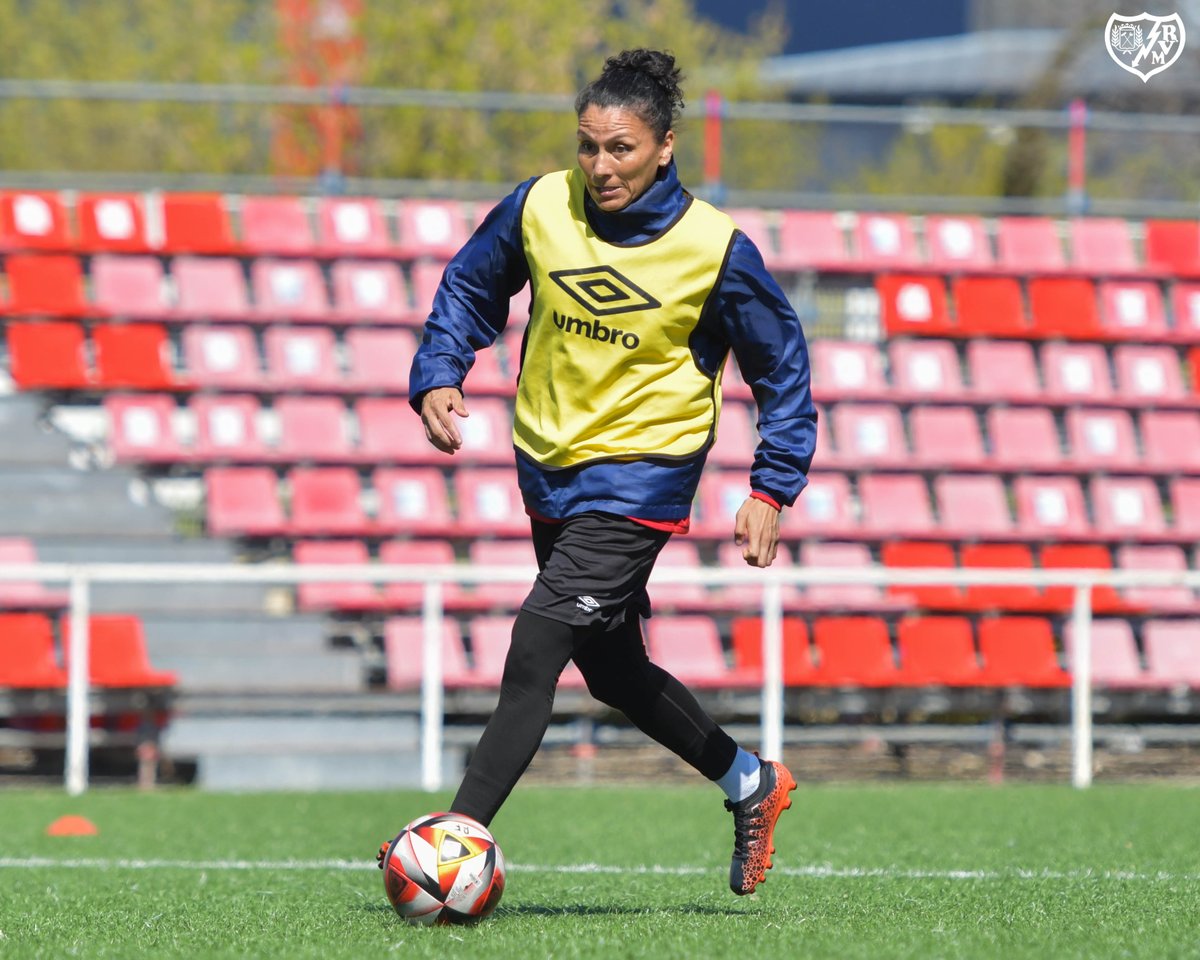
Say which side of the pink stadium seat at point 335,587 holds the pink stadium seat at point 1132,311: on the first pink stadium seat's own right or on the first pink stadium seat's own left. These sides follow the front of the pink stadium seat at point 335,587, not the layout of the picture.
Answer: on the first pink stadium seat's own left

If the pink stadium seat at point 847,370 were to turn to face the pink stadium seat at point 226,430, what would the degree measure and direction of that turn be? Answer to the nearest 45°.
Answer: approximately 90° to its right

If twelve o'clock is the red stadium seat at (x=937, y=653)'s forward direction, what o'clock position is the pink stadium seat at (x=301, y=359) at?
The pink stadium seat is roughly at 3 o'clock from the red stadium seat.

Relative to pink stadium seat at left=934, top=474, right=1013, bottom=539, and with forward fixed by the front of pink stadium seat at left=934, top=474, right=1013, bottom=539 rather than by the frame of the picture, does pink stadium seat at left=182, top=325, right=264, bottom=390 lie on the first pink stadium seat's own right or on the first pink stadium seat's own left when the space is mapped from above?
on the first pink stadium seat's own right

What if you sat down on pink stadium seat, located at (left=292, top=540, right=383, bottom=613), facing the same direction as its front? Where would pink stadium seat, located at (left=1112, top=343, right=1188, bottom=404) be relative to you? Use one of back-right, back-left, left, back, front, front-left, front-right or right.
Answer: left

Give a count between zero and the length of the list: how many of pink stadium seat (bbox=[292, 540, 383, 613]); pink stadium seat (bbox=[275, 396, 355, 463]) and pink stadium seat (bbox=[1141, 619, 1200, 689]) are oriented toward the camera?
3

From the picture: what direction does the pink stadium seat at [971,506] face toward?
toward the camera

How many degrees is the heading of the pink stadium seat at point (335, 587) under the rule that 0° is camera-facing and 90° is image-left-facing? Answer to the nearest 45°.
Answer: approximately 0°

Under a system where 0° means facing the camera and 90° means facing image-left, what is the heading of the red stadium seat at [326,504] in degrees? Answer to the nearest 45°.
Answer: approximately 0°

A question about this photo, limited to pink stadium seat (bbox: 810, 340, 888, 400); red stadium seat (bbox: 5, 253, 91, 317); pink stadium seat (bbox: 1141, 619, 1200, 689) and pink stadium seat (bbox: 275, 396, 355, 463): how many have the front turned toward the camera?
4

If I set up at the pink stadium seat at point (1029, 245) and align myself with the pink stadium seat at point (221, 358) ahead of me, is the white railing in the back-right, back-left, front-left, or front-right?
front-left

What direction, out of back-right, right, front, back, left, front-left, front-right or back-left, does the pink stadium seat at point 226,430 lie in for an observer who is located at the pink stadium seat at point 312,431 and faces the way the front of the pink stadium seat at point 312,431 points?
right

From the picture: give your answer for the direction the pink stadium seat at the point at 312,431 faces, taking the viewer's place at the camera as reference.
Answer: facing the viewer

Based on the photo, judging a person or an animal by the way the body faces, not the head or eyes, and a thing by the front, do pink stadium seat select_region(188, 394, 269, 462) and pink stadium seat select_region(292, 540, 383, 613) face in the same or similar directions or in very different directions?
same or similar directions
